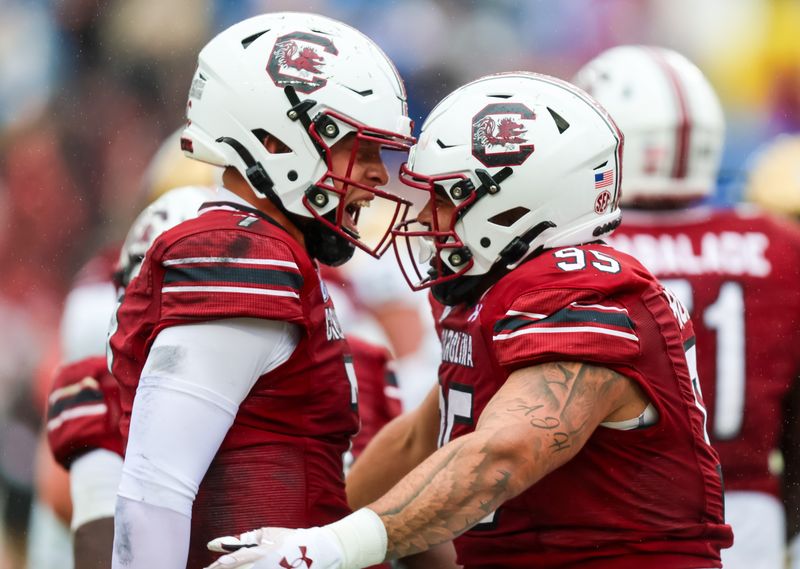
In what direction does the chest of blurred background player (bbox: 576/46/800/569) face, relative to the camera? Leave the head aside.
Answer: away from the camera

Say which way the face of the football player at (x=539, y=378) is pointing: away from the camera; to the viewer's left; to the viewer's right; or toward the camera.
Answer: to the viewer's left

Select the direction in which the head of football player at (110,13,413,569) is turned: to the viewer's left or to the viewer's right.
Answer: to the viewer's right

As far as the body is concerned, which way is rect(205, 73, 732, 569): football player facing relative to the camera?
to the viewer's left

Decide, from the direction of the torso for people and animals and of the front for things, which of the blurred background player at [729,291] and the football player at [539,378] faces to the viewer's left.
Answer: the football player

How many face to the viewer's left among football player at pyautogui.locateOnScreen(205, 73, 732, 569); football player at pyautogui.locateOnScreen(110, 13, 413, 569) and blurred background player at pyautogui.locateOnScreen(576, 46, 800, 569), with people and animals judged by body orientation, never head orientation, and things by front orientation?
1

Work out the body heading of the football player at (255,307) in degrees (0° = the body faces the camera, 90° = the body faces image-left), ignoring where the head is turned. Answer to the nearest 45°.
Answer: approximately 270°

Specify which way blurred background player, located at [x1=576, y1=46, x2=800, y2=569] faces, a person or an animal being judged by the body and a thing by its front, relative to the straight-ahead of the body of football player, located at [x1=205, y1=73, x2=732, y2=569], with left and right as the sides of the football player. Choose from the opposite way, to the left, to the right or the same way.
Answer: to the right

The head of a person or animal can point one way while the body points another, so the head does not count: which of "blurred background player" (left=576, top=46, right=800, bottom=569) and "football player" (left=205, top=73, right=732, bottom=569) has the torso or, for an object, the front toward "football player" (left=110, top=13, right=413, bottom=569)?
"football player" (left=205, top=73, right=732, bottom=569)

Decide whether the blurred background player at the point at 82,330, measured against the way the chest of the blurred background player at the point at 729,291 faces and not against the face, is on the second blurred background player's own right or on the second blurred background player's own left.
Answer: on the second blurred background player's own left

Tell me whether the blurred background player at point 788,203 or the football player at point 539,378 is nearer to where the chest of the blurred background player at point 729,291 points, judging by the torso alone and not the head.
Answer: the blurred background player

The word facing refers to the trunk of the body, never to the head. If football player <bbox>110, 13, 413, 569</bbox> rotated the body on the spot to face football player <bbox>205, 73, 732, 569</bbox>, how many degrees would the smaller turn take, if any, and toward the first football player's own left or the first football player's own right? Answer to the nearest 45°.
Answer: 0° — they already face them

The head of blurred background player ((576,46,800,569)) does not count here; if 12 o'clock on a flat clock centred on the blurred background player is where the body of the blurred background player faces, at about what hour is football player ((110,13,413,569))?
The football player is roughly at 7 o'clock from the blurred background player.

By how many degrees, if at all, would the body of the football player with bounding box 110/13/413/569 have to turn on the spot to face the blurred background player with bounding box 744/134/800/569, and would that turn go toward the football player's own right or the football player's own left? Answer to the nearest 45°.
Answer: approximately 45° to the football player's own left

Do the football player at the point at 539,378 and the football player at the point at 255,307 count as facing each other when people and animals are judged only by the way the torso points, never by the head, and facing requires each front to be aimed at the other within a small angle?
yes
